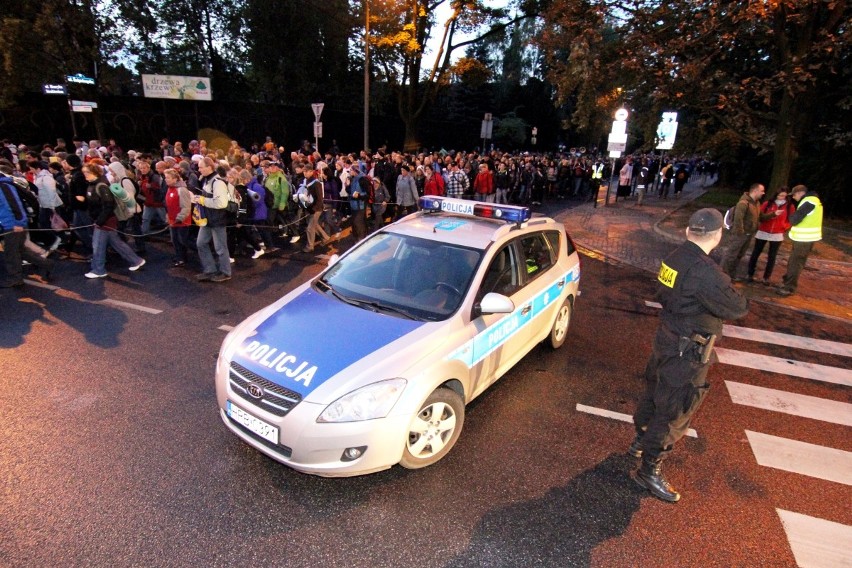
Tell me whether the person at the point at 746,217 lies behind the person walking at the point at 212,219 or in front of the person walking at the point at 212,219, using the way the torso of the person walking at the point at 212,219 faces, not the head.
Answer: behind

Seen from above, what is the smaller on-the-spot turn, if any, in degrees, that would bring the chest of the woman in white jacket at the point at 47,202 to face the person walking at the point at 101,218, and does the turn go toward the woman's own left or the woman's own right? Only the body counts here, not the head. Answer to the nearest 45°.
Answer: approximately 135° to the woman's own left

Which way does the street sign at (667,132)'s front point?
toward the camera

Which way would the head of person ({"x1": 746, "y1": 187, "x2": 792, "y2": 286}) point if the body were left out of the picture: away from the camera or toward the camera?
toward the camera

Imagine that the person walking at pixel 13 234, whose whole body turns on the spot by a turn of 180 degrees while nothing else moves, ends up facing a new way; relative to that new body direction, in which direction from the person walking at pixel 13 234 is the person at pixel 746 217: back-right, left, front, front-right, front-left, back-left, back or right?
front-right

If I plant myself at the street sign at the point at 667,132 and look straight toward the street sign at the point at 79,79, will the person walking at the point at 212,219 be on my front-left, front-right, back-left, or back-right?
front-left

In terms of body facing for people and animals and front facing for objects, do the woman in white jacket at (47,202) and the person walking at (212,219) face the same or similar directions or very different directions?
same or similar directions

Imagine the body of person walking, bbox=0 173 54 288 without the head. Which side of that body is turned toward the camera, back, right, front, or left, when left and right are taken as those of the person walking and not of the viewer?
left

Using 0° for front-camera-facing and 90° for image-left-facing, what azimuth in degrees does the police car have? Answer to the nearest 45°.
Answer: approximately 45°

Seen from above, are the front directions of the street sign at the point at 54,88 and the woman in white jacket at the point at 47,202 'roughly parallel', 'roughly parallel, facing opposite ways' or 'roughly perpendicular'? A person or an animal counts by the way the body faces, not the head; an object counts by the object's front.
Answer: roughly perpendicular

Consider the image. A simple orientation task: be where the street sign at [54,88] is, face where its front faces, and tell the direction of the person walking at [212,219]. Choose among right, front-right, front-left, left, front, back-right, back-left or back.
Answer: front

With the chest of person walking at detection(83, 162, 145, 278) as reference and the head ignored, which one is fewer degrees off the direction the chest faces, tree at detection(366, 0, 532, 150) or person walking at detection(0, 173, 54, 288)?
the person walking

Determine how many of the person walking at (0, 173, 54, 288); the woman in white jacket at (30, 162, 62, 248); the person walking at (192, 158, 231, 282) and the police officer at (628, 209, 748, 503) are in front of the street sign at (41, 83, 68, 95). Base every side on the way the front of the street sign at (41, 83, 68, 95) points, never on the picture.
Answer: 4

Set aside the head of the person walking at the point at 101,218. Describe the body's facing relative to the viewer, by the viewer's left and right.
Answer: facing to the left of the viewer

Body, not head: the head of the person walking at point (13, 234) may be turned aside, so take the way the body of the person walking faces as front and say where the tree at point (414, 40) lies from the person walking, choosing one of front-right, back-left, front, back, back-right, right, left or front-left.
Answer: back-right

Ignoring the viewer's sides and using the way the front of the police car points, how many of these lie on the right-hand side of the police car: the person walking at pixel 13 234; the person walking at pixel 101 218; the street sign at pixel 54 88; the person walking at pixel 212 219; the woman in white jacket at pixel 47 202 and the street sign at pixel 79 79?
6

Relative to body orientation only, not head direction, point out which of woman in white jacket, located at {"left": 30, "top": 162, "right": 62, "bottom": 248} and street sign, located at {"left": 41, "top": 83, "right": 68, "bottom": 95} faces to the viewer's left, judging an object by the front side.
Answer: the woman in white jacket

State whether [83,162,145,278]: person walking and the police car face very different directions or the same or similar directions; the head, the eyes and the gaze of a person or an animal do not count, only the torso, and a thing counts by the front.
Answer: same or similar directions
